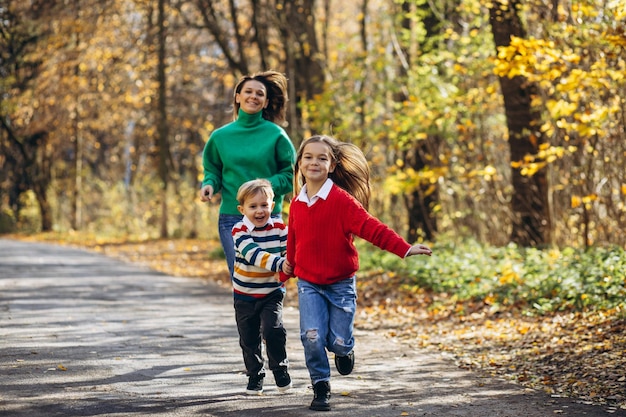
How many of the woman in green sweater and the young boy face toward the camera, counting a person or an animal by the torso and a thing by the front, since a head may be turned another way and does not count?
2

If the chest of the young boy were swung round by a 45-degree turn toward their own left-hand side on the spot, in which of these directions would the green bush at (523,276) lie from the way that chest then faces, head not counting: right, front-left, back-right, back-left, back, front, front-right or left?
left

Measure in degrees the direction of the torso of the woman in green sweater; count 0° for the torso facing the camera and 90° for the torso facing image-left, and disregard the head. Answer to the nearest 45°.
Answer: approximately 0°

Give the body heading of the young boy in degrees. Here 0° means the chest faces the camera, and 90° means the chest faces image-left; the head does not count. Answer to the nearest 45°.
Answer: approximately 0°

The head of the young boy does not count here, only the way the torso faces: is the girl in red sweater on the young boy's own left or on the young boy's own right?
on the young boy's own left

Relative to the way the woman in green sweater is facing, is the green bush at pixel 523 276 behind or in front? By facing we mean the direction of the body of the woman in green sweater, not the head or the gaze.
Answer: behind

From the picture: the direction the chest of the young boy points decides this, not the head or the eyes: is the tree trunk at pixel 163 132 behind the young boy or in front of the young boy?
behind

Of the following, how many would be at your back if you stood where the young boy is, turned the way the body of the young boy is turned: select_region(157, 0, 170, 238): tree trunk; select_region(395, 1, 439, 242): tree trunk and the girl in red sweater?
2
